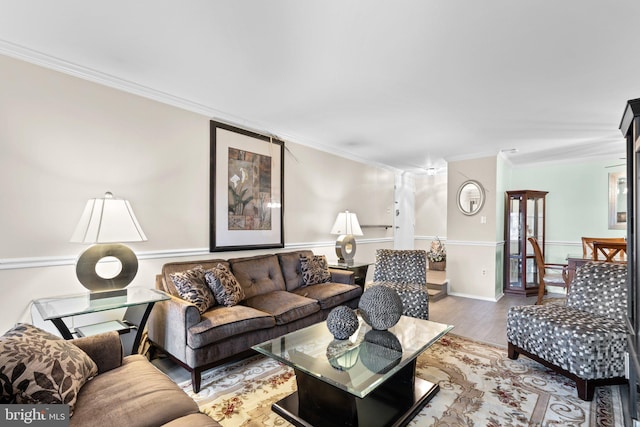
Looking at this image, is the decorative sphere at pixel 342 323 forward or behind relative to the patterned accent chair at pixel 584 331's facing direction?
forward

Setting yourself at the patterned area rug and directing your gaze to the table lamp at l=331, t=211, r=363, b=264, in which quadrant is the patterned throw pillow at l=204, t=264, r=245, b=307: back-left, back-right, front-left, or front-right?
front-left

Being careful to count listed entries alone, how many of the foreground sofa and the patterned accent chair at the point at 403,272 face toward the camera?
1

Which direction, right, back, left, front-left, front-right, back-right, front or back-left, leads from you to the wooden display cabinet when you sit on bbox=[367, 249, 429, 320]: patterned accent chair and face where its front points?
back-left

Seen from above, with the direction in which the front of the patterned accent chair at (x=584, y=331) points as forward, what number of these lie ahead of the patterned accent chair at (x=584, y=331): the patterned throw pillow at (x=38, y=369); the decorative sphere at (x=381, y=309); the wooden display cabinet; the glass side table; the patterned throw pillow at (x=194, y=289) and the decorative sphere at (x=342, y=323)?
5

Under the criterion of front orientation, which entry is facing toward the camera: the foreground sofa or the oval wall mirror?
the oval wall mirror

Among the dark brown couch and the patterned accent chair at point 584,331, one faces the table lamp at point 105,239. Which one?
the patterned accent chair

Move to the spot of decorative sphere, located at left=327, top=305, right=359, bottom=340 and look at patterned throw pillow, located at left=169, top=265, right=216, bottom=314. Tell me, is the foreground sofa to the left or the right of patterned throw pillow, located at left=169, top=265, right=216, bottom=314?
left

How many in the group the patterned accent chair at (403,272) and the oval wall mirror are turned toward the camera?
2

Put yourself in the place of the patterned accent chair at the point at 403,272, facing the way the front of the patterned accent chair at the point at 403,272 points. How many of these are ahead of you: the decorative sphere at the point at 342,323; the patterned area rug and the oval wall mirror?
2

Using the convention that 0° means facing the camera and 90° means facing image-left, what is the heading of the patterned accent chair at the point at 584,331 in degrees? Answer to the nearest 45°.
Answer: approximately 45°

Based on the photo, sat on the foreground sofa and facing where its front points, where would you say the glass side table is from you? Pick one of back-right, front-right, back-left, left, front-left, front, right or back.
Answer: front-left

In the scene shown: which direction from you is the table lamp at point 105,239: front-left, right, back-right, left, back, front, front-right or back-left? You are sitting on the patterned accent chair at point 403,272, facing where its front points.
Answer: front-right

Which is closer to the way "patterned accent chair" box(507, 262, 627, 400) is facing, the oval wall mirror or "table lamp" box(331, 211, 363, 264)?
the table lamp

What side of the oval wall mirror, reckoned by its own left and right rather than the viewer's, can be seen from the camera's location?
front

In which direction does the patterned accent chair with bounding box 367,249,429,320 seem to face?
toward the camera

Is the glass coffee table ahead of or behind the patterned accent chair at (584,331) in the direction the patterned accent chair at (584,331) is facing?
ahead
